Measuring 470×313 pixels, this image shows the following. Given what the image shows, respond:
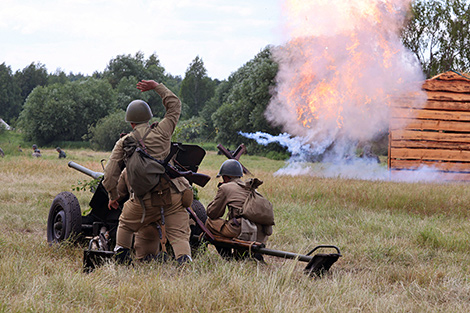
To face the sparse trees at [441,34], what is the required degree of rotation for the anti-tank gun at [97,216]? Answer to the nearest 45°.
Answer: approximately 90° to its right

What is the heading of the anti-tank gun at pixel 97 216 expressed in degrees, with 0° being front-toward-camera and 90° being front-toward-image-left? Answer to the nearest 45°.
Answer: approximately 135°

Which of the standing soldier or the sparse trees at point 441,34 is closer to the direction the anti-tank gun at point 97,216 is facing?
the sparse trees

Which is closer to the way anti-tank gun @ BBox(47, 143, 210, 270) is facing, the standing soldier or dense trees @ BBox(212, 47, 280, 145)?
the dense trees

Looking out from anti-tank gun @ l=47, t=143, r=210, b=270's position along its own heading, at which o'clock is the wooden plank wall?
The wooden plank wall is roughly at 3 o'clock from the anti-tank gun.

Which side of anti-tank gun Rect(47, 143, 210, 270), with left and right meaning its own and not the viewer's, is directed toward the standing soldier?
back
